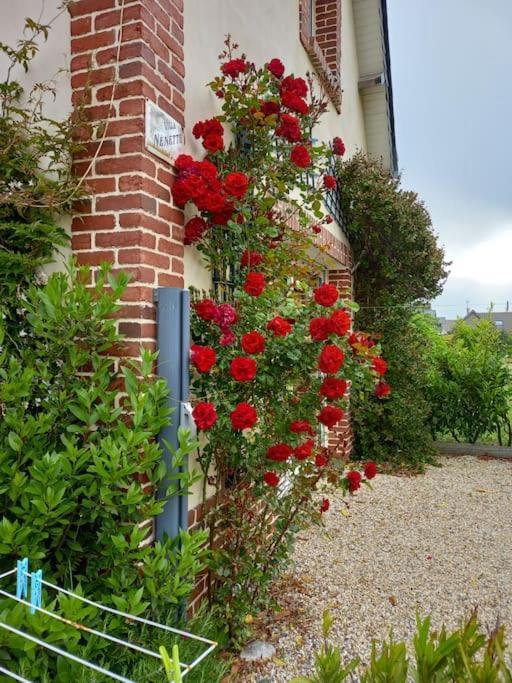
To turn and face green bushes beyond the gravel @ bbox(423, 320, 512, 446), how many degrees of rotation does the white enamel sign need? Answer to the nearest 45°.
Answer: approximately 90° to its left

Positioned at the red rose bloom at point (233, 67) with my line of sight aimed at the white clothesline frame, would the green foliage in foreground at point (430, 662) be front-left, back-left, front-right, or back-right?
front-left

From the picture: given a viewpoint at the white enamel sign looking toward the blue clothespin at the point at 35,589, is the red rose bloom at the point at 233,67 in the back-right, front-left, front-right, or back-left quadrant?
back-left

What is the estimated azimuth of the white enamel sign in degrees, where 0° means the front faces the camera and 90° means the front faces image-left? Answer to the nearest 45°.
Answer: approximately 315°
